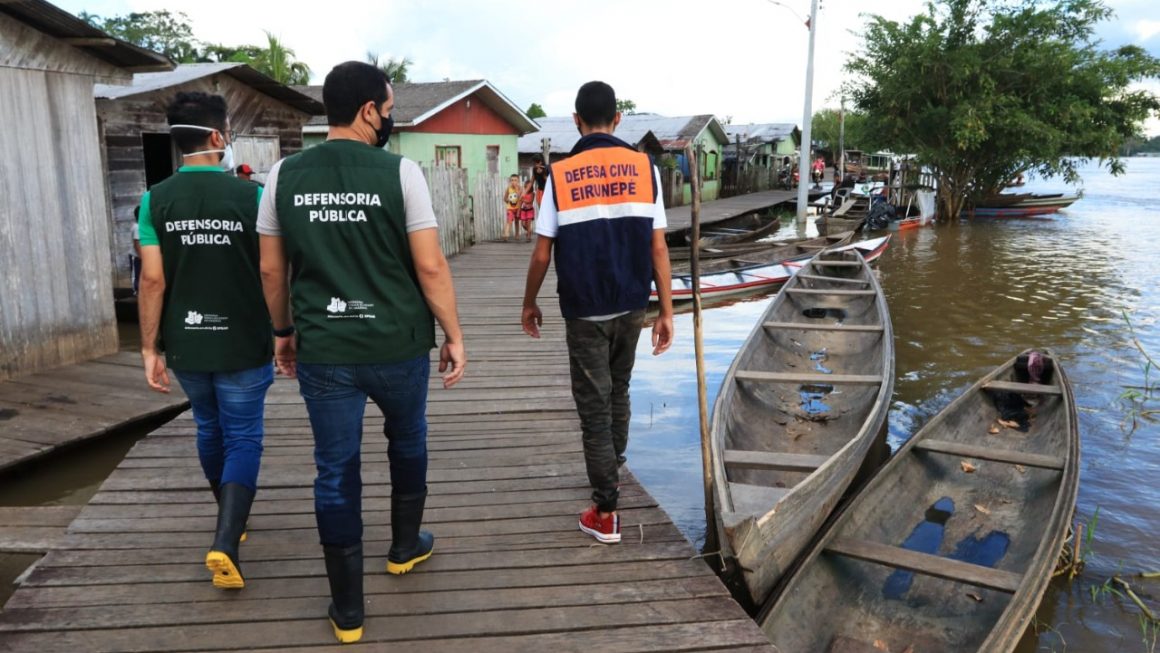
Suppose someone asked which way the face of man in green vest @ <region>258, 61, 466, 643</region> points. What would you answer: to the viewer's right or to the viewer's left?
to the viewer's right

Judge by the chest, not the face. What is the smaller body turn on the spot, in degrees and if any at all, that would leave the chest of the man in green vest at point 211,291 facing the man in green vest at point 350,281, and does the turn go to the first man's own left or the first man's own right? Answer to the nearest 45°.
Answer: approximately 135° to the first man's own right

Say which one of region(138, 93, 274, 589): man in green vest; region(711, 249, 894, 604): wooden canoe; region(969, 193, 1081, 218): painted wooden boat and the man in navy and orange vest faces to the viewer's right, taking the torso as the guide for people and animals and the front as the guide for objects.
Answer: the painted wooden boat

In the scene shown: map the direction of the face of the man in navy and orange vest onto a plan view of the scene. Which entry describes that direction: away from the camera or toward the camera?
away from the camera

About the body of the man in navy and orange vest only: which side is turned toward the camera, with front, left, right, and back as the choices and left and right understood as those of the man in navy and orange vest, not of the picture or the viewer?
back

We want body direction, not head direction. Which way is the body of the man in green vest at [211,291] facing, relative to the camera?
away from the camera

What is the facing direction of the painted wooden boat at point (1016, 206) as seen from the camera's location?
facing to the right of the viewer

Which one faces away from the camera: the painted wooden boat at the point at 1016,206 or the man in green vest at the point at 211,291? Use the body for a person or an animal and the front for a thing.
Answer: the man in green vest
